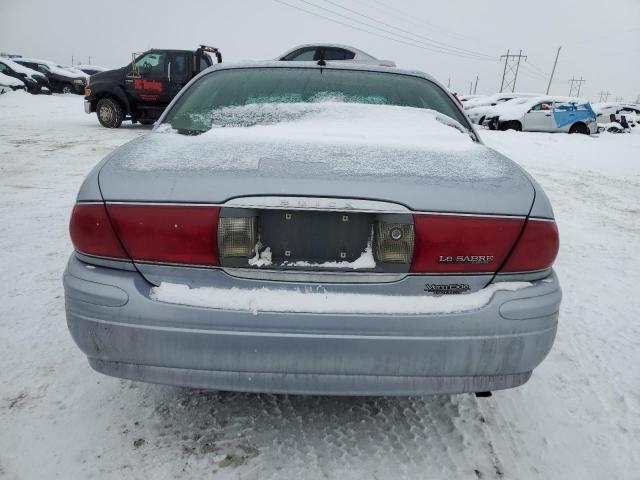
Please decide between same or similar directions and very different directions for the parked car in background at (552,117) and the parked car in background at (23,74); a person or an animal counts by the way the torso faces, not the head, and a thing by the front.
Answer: very different directions

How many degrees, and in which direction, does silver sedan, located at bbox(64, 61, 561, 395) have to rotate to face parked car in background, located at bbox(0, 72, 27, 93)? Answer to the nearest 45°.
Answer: approximately 45° to its left

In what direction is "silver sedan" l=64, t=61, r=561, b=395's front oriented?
away from the camera

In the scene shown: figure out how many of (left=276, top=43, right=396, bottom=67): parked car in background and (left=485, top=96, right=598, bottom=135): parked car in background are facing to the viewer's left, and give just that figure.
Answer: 2

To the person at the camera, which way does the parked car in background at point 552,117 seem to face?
facing to the left of the viewer

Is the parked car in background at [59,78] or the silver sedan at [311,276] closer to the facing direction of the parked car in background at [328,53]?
the parked car in background

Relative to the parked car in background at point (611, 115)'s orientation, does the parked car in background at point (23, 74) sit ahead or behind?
ahead

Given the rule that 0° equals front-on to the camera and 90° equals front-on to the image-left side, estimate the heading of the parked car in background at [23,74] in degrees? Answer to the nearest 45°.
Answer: approximately 315°

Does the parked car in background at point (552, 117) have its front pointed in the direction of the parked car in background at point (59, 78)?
yes

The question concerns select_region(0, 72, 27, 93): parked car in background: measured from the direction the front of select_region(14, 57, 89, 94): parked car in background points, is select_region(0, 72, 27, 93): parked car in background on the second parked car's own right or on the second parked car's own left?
on the second parked car's own right

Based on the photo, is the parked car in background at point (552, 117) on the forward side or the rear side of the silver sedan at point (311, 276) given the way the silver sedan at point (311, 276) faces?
on the forward side

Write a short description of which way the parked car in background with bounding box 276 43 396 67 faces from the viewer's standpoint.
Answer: facing to the left of the viewer

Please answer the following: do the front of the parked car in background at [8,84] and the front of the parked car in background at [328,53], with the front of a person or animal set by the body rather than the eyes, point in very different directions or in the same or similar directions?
very different directions

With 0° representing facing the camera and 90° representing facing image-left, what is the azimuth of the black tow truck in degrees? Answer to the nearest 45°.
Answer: approximately 90°

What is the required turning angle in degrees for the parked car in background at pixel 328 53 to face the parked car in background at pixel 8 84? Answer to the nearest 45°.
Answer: approximately 45° to its right

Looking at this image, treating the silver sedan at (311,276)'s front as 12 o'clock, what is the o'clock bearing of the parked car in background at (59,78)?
The parked car in background is roughly at 11 o'clock from the silver sedan.

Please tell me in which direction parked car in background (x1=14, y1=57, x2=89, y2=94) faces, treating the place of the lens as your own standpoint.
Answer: facing the viewer and to the right of the viewer
